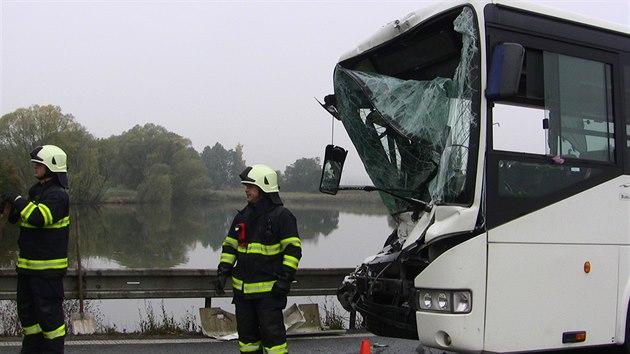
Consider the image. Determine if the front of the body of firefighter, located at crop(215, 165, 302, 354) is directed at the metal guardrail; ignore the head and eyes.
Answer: no

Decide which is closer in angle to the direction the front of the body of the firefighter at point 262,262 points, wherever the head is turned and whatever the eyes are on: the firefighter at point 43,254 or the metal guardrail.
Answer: the firefighter

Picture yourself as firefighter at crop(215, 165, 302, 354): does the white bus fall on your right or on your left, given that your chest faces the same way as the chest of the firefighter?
on your left

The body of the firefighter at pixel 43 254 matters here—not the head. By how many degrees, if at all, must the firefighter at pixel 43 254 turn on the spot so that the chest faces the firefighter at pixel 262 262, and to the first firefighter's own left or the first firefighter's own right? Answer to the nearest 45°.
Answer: approximately 135° to the first firefighter's own left

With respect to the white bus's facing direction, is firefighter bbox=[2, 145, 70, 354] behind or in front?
in front

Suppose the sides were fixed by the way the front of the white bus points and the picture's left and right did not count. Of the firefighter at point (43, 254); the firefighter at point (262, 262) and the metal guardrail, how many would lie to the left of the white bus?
0

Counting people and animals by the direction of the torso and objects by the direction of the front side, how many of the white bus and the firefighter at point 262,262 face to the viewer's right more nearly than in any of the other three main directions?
0

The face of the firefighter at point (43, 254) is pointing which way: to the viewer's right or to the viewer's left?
to the viewer's left

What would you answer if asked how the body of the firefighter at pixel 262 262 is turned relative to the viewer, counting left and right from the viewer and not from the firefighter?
facing the viewer and to the left of the viewer

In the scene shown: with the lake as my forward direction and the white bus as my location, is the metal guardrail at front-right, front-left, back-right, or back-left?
front-left

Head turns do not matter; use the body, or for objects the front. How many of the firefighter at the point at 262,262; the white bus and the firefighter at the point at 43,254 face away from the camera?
0

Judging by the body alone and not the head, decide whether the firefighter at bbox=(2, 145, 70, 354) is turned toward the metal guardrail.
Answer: no

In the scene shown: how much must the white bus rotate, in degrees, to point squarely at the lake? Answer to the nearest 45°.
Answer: approximately 90° to its right

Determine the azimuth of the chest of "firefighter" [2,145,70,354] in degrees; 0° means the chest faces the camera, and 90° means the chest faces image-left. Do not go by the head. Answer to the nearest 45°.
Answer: approximately 90°

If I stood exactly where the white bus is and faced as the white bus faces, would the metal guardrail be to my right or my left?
on my right
